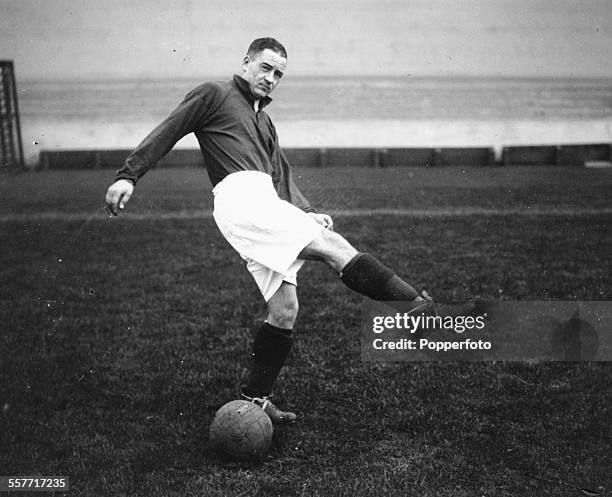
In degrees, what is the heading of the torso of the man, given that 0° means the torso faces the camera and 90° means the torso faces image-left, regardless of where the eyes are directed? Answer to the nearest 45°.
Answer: approximately 315°

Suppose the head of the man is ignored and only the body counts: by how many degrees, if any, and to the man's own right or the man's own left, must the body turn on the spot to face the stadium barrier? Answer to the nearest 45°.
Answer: approximately 135° to the man's own left
